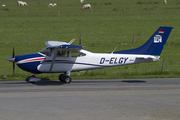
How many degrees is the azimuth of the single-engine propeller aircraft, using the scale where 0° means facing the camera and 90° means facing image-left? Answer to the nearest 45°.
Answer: approximately 90°
